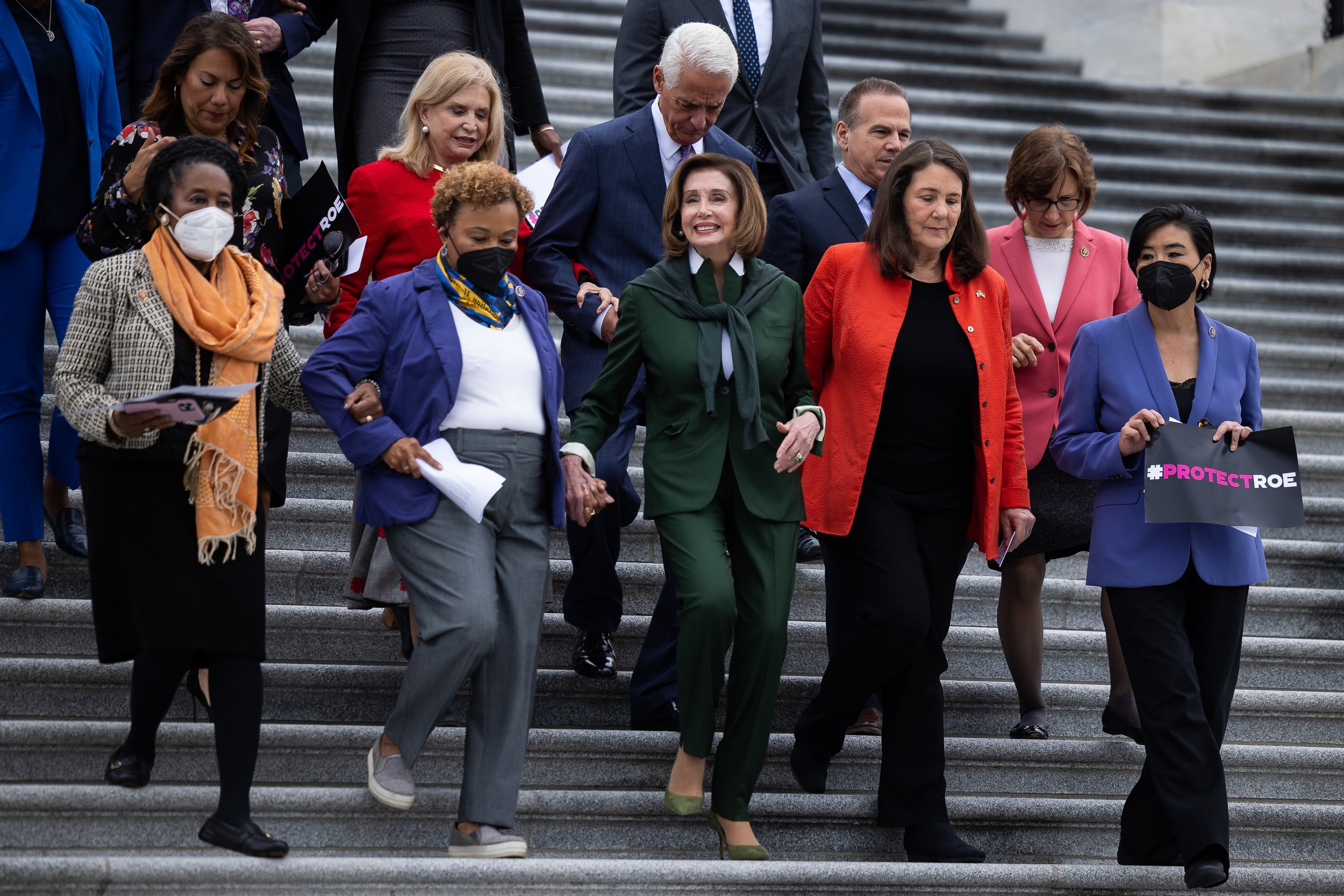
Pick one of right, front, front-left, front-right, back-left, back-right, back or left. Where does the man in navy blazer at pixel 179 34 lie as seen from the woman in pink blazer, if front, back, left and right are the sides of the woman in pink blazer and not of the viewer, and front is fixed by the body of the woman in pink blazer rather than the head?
right

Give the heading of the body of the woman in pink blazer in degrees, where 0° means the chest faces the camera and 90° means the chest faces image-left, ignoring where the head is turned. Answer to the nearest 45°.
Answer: approximately 0°

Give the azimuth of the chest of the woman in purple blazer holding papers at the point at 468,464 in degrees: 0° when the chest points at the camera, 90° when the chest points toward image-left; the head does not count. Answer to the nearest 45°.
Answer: approximately 315°

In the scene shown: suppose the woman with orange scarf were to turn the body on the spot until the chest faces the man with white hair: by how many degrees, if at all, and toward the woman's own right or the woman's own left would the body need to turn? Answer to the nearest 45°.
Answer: approximately 90° to the woman's own left

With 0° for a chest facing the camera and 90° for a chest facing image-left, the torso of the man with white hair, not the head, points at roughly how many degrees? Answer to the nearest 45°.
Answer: approximately 315°

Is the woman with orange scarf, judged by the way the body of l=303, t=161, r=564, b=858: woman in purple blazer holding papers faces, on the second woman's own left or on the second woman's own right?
on the second woman's own right

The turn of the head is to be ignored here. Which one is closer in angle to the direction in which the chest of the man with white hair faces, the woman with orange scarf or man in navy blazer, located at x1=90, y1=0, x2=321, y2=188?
the woman with orange scarf

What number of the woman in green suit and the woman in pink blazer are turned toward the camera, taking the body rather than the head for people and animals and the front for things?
2

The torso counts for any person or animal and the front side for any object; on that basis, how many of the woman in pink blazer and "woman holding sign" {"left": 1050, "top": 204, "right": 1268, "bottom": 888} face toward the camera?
2

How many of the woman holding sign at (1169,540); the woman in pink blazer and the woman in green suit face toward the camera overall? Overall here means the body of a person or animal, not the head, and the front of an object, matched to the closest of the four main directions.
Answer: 3
